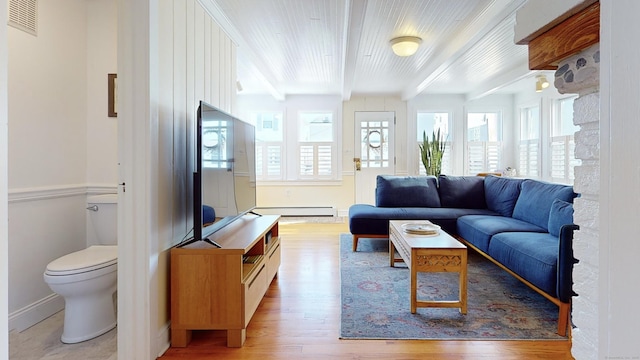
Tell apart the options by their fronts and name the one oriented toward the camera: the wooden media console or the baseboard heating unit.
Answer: the baseboard heating unit

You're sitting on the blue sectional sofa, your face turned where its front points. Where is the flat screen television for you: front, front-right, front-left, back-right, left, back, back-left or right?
front

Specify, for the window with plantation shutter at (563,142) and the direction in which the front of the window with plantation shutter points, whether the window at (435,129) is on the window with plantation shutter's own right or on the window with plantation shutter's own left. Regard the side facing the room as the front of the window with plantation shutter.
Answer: on the window with plantation shutter's own right

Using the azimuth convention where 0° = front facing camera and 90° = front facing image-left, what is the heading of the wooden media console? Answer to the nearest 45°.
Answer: approximately 270°

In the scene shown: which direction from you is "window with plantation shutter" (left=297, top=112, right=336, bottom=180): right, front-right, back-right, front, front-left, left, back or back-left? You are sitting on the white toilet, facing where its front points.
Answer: back

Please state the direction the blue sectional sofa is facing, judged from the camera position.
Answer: facing the viewer and to the left of the viewer

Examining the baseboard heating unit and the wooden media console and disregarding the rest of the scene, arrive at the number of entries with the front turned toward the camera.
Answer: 1

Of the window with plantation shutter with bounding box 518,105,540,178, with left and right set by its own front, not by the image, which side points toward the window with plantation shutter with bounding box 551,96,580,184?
left
